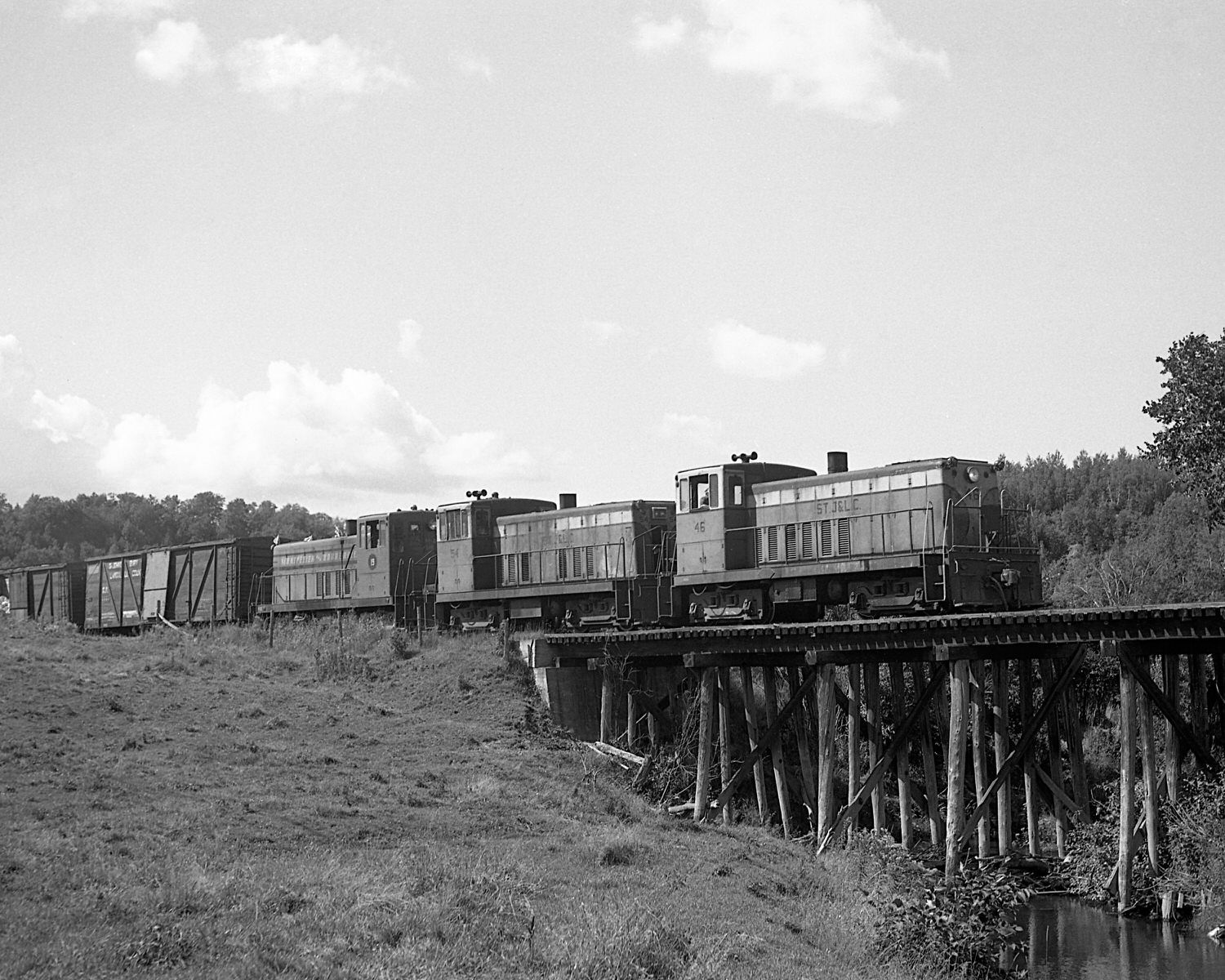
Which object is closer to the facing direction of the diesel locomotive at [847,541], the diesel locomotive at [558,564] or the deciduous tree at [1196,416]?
the deciduous tree

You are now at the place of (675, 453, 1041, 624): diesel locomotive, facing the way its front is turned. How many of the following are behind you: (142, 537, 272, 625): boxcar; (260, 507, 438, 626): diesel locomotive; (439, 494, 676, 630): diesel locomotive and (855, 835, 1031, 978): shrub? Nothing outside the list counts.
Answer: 3

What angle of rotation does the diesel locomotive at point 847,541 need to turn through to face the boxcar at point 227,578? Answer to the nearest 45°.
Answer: approximately 180°

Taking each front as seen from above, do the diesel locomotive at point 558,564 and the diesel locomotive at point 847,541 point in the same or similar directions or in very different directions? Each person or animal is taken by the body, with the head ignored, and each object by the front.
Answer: same or similar directions

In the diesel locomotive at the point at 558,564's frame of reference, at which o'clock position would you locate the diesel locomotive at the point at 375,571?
the diesel locomotive at the point at 375,571 is roughly at 6 o'clock from the diesel locomotive at the point at 558,564.

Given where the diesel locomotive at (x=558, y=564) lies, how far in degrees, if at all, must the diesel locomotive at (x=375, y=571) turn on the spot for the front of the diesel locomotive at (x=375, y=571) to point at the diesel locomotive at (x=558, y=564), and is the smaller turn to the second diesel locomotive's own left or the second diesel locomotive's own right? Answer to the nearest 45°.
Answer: approximately 180°

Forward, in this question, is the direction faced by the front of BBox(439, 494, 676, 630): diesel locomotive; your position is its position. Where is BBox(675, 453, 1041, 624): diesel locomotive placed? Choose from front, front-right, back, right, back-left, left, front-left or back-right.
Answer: front

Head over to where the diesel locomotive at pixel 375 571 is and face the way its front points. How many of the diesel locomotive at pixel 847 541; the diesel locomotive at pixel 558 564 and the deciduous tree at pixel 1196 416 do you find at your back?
3

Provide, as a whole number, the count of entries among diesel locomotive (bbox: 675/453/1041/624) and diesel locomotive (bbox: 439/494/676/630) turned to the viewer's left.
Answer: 0

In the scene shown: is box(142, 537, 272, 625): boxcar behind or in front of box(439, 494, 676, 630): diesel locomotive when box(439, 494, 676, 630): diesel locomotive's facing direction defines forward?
behind

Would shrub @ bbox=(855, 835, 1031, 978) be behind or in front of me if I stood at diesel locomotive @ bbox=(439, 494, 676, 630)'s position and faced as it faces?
in front

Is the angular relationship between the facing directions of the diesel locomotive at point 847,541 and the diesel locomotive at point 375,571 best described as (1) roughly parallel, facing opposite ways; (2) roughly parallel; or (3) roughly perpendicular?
roughly parallel, facing opposite ways

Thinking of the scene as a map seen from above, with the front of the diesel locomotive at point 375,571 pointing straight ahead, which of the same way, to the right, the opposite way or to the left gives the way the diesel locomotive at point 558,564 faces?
the opposite way

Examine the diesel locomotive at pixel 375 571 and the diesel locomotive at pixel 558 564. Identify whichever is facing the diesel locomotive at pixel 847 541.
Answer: the diesel locomotive at pixel 558 564

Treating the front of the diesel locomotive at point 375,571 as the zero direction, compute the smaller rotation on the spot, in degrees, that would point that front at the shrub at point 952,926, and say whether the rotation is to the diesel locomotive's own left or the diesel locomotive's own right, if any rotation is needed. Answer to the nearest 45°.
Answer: approximately 45° to the diesel locomotive's own right

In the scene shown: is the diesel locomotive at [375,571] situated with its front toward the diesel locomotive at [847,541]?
no

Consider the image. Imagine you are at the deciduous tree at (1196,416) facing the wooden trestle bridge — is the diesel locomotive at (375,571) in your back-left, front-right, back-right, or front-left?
front-right

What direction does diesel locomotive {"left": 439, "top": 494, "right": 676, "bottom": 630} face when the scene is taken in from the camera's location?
facing the viewer and to the right of the viewer
